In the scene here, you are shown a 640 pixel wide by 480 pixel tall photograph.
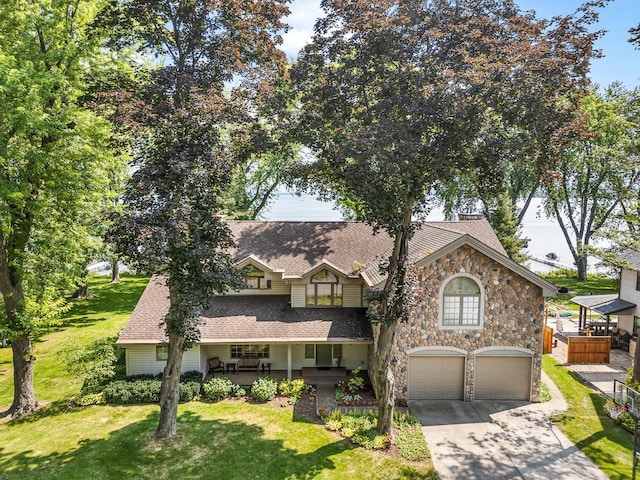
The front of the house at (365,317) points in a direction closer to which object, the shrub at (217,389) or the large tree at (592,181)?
the shrub

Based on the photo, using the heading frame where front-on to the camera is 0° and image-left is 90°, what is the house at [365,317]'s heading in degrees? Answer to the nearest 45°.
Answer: approximately 0°

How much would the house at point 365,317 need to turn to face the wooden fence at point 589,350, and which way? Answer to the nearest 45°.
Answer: approximately 90° to its left

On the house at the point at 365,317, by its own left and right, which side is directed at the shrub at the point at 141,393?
right

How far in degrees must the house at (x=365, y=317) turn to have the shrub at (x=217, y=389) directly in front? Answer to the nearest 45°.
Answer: approximately 90° to its right

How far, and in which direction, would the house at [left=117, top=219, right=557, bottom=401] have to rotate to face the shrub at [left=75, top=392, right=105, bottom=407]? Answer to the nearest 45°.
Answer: approximately 90° to its right

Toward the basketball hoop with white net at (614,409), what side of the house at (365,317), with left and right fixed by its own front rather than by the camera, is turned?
left

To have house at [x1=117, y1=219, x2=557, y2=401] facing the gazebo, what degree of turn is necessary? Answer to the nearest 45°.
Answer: approximately 135° to its left

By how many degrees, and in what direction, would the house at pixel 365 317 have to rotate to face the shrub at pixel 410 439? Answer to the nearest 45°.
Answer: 0° — it already faces it

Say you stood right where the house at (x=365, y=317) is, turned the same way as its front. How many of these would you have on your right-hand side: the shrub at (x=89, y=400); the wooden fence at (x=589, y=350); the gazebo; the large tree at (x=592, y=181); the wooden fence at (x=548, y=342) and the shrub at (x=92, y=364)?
2

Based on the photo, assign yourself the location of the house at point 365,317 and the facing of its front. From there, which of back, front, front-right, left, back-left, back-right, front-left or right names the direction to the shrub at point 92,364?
right
